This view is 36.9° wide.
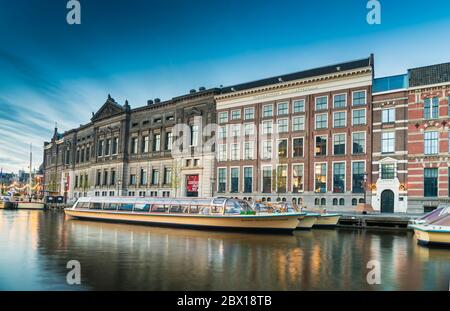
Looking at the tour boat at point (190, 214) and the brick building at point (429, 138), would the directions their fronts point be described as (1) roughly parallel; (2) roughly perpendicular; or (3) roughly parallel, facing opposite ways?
roughly perpendicular

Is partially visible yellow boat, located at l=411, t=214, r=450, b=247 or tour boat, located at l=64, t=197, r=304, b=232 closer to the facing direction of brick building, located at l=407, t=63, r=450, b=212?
the partially visible yellow boat

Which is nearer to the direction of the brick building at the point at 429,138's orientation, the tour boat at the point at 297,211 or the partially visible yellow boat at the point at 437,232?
the partially visible yellow boat

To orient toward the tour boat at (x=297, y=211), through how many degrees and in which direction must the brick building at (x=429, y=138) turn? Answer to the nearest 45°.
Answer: approximately 45° to its right

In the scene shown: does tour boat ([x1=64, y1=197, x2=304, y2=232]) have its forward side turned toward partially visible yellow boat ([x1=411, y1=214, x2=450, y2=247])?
yes

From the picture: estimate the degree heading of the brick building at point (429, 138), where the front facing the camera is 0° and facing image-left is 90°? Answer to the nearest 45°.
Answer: approximately 0°

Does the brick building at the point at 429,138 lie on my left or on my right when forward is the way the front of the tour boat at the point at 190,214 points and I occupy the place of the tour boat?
on my left

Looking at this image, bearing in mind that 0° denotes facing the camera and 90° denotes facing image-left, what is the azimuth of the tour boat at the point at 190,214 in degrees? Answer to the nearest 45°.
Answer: approximately 315°

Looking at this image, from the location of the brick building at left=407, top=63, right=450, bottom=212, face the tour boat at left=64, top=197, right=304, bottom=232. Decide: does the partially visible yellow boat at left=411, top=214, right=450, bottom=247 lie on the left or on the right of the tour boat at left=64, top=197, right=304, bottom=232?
left

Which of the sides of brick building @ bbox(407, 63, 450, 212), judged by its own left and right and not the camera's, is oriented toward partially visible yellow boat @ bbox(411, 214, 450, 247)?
front
